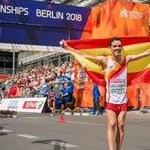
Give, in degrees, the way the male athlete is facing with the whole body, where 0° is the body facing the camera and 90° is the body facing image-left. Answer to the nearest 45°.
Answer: approximately 0°

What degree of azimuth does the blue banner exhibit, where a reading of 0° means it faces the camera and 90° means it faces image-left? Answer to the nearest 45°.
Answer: approximately 0°

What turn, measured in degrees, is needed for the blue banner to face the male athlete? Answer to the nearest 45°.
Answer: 0° — it already faces them

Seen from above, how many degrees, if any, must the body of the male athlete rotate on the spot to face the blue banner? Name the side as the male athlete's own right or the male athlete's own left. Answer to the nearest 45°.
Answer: approximately 180°

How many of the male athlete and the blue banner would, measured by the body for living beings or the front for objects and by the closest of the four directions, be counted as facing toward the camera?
2
